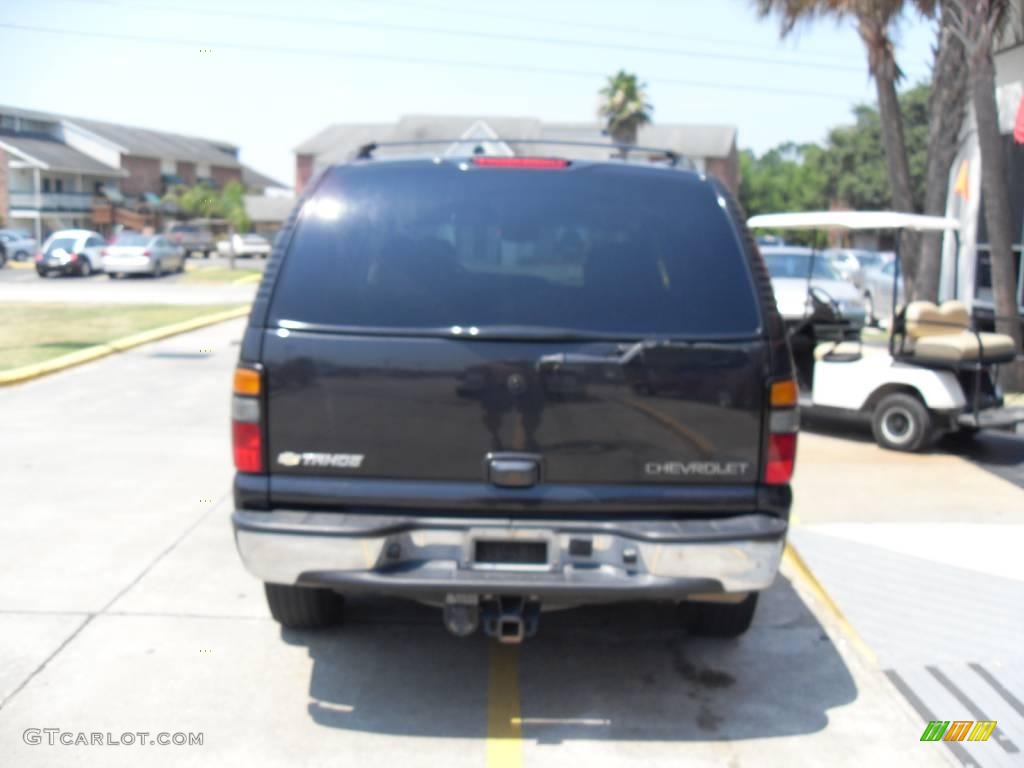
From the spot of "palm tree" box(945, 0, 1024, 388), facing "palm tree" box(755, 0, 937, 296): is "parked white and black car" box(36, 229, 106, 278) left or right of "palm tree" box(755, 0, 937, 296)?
left

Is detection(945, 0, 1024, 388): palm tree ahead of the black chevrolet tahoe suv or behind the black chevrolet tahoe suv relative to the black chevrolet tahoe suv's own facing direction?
ahead

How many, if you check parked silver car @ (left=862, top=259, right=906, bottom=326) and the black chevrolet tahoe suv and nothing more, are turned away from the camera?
1

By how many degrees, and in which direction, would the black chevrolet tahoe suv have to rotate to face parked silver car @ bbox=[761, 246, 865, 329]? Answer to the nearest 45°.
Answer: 0° — it already faces it

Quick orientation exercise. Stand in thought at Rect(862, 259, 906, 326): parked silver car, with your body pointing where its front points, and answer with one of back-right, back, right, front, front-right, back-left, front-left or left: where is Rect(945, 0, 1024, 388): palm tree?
front-left

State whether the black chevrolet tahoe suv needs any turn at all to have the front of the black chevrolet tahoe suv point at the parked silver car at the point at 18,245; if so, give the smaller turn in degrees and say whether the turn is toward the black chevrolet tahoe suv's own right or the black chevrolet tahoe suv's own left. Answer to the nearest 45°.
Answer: approximately 45° to the black chevrolet tahoe suv's own left

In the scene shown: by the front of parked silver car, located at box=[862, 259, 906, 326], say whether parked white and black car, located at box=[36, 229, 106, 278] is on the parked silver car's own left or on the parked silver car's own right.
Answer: on the parked silver car's own right

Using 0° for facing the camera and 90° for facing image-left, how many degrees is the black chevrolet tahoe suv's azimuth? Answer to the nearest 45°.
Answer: approximately 180°

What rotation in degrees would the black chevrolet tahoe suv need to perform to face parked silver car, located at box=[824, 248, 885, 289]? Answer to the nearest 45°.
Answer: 0° — it already faces it

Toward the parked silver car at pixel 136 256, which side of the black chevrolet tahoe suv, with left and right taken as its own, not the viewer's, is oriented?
front

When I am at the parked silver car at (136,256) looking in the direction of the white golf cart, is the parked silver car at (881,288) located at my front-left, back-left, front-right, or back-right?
front-left

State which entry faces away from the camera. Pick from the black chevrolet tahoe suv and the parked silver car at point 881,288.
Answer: the black chevrolet tahoe suv

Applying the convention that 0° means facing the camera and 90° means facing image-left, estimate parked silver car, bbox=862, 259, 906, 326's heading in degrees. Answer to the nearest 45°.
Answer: approximately 45°

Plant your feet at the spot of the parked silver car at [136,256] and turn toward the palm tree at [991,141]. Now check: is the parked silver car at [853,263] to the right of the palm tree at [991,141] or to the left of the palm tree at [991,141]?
left
